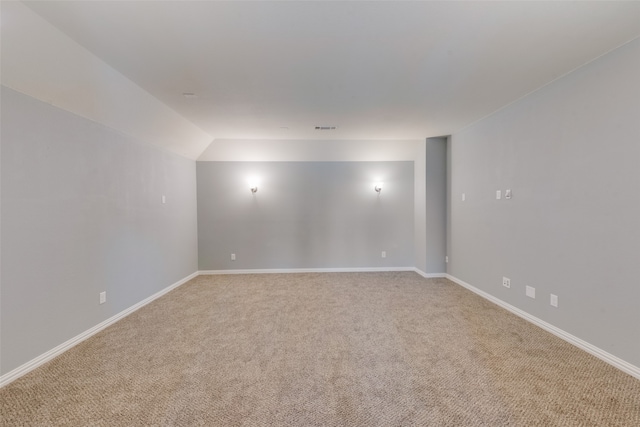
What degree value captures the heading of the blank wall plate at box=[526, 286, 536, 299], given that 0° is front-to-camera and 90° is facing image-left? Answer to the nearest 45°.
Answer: approximately 45°
